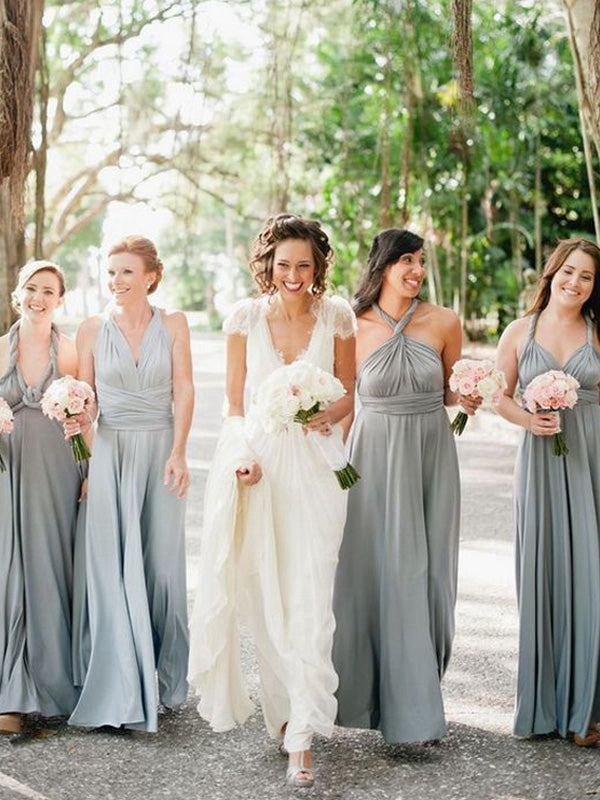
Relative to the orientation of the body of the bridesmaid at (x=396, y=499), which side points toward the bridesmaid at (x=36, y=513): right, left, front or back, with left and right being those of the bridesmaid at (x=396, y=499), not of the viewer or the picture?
right

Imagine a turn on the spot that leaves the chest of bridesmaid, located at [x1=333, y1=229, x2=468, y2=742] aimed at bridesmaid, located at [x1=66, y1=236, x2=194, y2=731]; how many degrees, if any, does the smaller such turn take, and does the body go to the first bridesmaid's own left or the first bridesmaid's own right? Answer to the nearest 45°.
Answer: approximately 90° to the first bridesmaid's own right

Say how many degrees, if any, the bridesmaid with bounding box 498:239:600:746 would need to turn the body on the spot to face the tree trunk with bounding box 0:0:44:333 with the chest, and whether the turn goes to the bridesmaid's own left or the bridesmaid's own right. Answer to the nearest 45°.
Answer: approximately 90° to the bridesmaid's own right

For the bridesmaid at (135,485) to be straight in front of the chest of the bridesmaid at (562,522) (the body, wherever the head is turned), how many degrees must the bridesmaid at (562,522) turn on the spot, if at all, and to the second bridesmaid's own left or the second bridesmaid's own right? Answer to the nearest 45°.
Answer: approximately 90° to the second bridesmaid's own right

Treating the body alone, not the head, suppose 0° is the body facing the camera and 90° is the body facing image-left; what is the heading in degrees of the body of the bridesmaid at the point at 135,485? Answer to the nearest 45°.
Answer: approximately 0°
